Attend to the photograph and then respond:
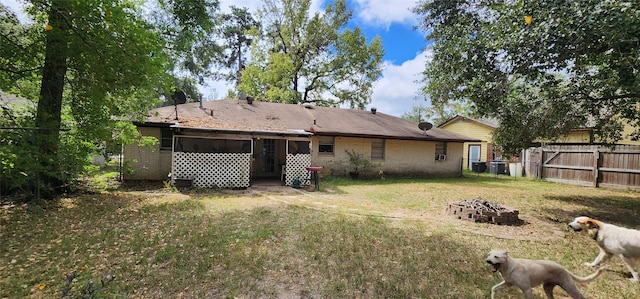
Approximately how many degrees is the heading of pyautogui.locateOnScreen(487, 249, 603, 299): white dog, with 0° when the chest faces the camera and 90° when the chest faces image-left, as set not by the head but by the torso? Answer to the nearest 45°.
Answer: approximately 90°

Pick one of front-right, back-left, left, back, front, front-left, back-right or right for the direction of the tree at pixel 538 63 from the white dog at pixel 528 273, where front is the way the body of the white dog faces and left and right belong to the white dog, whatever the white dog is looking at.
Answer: right

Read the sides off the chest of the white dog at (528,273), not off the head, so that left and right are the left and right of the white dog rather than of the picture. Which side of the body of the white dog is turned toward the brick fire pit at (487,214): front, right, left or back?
right

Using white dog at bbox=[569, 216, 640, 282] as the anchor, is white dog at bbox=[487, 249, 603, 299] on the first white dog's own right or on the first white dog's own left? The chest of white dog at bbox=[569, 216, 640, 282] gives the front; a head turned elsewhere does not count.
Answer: on the first white dog's own left

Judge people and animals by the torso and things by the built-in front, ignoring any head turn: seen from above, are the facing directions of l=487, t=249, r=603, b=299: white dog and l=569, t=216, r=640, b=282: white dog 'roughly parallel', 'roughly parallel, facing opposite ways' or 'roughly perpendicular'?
roughly parallel

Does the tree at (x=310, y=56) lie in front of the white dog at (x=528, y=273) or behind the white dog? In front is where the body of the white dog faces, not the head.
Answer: in front

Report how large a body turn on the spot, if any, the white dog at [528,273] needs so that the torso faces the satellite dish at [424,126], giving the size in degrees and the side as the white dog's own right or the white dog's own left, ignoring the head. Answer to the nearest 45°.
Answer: approximately 45° to the white dog's own right

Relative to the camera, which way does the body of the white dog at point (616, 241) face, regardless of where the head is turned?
to the viewer's left

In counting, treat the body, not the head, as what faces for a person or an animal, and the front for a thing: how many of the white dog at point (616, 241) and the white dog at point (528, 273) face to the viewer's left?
2

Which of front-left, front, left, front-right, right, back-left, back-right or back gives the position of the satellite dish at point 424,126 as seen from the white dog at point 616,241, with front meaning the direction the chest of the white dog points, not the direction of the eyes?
front-right

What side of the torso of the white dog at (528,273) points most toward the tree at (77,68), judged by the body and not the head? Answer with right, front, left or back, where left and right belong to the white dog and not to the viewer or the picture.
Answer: front
